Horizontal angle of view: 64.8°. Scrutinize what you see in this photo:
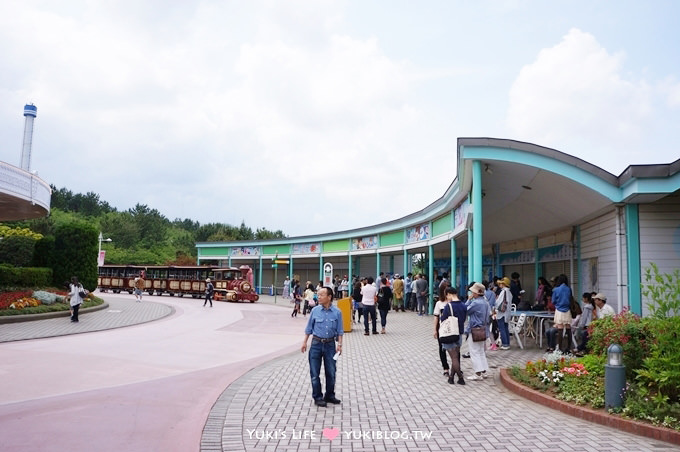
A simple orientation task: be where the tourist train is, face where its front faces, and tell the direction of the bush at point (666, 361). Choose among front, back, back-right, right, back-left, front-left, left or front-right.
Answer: front-right

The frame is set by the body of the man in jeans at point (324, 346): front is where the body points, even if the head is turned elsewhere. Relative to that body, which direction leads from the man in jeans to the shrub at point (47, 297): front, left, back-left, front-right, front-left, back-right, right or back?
back-right

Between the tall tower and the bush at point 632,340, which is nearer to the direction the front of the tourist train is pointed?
the bush

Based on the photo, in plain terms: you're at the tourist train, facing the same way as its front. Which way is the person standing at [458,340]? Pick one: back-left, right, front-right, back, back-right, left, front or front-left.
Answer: front-right

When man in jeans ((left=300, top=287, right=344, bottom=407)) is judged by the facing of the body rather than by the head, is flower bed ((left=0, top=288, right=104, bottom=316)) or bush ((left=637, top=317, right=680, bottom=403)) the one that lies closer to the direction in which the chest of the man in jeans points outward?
the bush

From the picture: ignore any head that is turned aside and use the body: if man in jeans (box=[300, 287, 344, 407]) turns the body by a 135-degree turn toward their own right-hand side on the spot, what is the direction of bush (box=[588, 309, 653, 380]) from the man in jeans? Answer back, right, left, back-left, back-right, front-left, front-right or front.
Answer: back-right

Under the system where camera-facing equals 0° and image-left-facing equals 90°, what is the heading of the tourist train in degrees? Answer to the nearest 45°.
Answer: approximately 315°

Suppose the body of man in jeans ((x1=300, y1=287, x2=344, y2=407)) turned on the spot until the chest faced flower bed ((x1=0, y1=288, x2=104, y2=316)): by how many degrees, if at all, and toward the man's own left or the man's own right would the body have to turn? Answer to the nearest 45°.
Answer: approximately 135° to the man's own right

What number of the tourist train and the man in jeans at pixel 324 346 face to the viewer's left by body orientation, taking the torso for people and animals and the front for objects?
0

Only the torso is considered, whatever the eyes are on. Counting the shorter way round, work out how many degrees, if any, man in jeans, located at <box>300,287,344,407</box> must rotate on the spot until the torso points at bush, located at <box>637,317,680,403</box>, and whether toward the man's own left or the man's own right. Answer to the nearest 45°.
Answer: approximately 90° to the man's own left

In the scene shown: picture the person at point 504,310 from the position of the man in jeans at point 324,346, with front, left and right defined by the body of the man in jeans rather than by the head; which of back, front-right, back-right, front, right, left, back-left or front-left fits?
back-left
